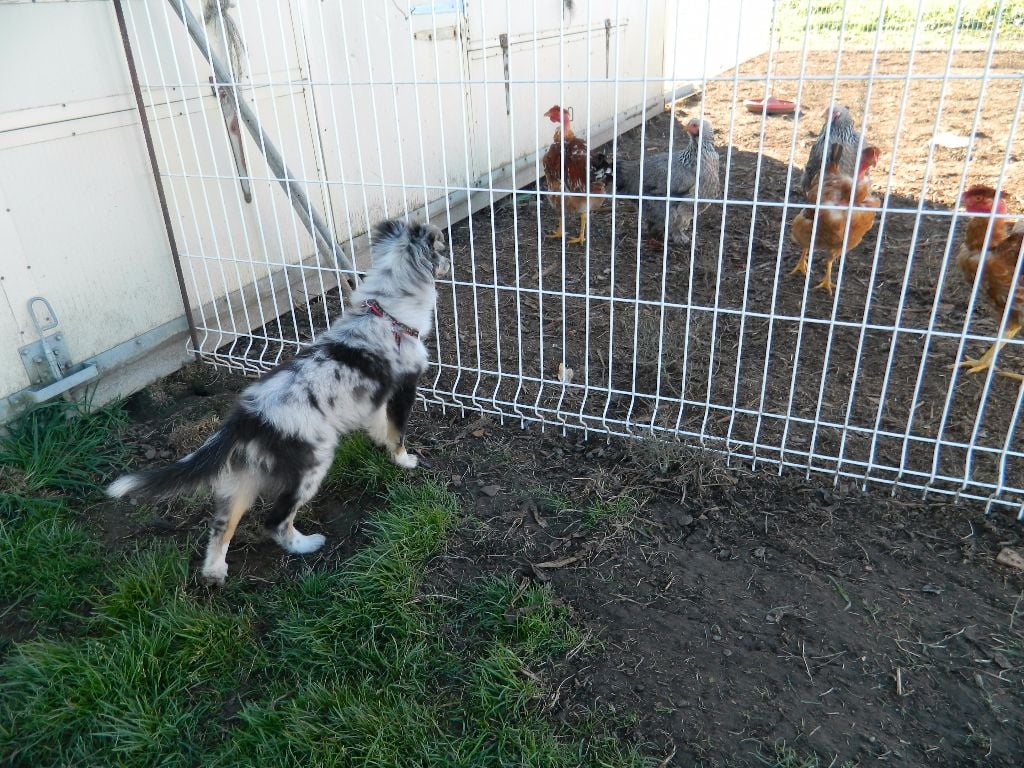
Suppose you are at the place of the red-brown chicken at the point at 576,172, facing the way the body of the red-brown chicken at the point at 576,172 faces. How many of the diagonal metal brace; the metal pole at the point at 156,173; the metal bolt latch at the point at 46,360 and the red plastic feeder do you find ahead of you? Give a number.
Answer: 3

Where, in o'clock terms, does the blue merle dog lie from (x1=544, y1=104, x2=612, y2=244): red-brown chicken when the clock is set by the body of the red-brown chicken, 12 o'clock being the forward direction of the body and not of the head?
The blue merle dog is roughly at 11 o'clock from the red-brown chicken.

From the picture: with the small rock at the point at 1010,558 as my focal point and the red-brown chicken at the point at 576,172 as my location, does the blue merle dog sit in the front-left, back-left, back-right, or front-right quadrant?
front-right

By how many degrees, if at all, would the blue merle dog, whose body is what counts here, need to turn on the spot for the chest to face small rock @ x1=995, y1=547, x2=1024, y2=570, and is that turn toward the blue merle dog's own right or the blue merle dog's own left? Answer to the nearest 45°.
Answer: approximately 90° to the blue merle dog's own right

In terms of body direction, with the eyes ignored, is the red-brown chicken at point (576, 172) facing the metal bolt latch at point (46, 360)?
yes

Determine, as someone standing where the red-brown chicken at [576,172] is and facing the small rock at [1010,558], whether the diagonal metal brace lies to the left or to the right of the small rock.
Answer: right

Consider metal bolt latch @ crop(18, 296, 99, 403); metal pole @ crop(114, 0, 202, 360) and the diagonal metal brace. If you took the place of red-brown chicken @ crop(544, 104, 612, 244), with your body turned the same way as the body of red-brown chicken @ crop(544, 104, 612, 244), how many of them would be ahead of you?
3

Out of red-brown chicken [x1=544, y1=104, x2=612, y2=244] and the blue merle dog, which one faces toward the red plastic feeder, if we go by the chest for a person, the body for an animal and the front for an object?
the blue merle dog

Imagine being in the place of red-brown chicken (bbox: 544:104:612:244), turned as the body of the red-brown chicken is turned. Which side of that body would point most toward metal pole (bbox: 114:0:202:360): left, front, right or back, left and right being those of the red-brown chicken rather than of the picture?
front

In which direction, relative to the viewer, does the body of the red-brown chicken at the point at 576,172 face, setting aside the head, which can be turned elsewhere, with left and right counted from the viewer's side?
facing the viewer and to the left of the viewer

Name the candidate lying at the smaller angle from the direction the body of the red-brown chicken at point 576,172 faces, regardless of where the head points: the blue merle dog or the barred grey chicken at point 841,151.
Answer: the blue merle dog

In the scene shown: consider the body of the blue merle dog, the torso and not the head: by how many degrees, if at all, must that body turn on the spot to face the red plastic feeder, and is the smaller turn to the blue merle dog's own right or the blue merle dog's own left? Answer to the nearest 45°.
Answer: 0° — it already faces it

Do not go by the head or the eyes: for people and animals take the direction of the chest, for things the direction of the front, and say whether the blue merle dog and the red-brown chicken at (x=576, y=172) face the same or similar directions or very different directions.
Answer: very different directions

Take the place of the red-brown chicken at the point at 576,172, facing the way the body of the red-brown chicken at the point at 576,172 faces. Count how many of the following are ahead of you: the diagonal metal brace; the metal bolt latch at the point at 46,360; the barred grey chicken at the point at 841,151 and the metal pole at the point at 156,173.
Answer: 3

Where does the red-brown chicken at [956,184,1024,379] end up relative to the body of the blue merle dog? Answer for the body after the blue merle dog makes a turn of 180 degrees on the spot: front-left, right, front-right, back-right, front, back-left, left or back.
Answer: back-left

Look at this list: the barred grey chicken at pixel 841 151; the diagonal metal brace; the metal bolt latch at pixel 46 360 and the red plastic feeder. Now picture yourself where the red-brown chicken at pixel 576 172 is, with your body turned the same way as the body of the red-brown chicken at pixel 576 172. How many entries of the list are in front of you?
2

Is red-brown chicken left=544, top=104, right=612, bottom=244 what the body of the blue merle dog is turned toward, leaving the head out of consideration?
yes

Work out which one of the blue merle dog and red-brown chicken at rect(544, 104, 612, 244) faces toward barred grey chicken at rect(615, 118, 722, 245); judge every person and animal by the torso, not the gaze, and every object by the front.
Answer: the blue merle dog
